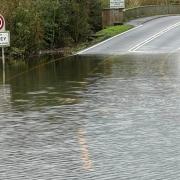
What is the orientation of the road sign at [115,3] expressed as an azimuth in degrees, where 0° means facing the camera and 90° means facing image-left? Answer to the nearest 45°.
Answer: approximately 0°
